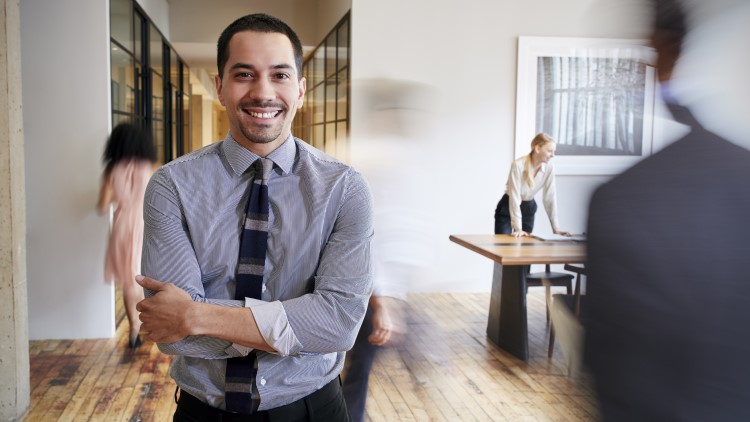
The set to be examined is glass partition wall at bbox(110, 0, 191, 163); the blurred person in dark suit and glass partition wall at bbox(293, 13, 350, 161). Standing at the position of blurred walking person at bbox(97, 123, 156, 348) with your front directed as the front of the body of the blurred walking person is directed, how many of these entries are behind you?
1

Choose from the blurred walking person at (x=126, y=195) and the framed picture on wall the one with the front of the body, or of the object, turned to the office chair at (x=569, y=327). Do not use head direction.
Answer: the framed picture on wall

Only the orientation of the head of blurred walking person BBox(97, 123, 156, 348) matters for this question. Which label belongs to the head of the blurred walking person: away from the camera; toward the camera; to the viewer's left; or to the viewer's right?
away from the camera

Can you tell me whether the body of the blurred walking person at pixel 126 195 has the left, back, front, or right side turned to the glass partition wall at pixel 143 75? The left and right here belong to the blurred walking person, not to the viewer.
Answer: front

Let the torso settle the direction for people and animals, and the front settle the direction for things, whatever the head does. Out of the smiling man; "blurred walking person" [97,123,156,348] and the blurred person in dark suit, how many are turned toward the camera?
1

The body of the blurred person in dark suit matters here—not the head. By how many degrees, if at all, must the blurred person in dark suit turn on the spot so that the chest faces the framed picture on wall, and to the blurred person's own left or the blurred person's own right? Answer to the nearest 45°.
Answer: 0° — they already face it

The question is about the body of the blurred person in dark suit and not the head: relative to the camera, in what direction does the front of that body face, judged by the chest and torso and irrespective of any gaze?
away from the camera

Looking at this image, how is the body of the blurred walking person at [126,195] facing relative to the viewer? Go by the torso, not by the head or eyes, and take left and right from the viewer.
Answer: facing away from the viewer

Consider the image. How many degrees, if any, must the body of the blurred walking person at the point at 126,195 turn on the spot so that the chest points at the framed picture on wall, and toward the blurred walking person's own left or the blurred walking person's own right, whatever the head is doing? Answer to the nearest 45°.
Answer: approximately 90° to the blurred walking person's own right

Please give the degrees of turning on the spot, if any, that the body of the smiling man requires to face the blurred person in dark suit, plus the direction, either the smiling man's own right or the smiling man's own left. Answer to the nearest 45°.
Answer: approximately 45° to the smiling man's own left

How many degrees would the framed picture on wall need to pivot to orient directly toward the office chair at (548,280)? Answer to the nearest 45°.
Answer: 0° — it already faces it

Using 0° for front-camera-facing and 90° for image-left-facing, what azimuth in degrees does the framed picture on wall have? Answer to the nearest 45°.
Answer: approximately 0°

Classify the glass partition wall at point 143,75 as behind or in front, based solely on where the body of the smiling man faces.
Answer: behind

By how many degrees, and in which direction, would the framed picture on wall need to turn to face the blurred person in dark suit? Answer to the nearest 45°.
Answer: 0° — it already faces them
